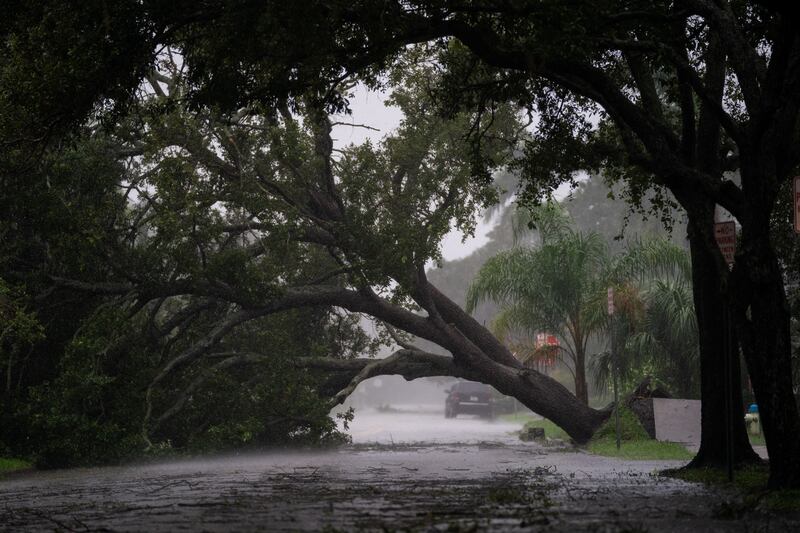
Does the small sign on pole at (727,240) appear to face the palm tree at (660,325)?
no

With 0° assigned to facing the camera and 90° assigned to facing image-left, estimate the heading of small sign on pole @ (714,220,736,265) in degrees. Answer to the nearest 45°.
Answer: approximately 0°

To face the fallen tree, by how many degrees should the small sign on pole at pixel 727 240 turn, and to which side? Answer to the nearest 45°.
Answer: approximately 135° to its right

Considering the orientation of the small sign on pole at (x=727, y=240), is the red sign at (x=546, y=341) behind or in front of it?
behind

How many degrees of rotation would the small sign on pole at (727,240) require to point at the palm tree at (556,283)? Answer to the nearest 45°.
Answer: approximately 180°

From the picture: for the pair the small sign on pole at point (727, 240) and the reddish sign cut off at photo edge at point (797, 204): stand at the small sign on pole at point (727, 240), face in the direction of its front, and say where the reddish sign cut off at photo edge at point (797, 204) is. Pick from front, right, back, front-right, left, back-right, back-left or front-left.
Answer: front-left

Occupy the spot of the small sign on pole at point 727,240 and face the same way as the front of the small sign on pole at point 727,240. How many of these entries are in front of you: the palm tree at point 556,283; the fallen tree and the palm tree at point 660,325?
0

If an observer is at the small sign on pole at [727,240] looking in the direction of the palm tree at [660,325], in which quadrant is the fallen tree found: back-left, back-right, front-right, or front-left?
front-left

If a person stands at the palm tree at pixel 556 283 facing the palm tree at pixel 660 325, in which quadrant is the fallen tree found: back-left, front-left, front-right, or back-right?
back-right

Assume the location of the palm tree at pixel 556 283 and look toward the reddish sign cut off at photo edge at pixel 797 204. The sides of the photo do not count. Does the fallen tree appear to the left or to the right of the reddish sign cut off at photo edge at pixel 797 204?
right
